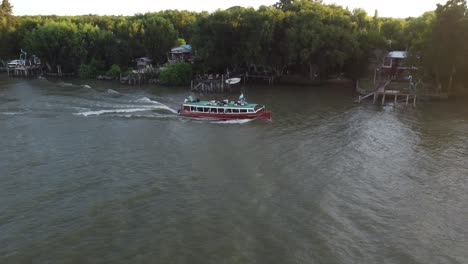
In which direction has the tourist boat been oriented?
to the viewer's right
